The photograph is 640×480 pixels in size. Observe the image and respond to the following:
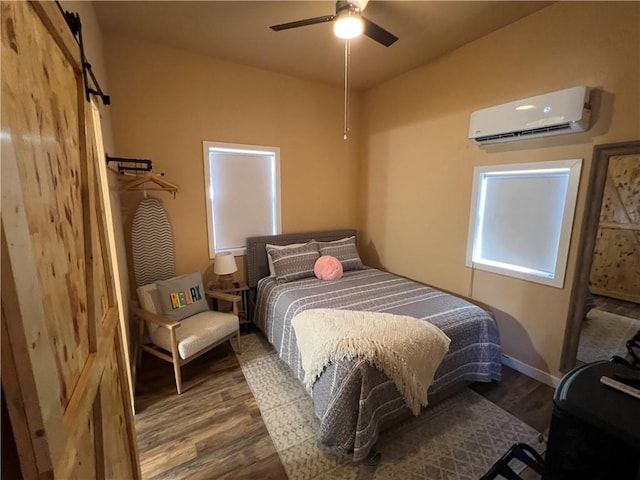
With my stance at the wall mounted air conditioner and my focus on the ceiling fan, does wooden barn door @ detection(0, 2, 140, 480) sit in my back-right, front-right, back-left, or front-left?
front-left

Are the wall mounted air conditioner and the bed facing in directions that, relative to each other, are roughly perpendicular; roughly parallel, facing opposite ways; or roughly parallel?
roughly perpendicular

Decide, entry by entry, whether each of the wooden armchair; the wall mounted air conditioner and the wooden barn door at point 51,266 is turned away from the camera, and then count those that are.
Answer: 0

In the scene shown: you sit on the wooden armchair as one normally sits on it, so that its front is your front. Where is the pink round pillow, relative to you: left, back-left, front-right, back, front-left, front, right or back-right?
front-left

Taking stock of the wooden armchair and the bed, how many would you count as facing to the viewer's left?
0

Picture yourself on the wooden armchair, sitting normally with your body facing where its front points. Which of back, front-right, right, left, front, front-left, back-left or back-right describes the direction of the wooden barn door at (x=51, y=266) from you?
front-right

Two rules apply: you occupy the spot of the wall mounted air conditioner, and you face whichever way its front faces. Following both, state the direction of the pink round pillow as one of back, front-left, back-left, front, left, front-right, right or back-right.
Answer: front-right

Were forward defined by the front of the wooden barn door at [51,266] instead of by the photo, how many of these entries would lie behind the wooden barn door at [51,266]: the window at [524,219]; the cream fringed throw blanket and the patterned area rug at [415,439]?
0

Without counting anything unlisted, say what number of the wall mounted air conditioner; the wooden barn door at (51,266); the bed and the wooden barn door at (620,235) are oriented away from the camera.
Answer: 0

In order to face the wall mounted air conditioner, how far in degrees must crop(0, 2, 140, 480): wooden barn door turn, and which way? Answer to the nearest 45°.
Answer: approximately 45° to its left

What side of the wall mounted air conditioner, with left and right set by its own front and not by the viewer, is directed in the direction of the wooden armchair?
front

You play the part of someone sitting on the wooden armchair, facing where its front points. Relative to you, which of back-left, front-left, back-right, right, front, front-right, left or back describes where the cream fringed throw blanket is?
front

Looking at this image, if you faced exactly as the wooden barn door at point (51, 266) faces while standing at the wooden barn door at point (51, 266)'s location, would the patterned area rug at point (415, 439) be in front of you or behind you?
in front
